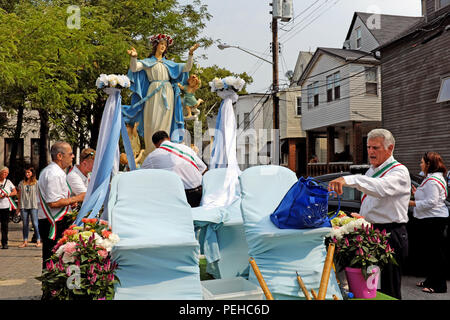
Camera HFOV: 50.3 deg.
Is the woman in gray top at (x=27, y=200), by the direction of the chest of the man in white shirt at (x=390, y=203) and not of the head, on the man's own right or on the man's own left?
on the man's own right

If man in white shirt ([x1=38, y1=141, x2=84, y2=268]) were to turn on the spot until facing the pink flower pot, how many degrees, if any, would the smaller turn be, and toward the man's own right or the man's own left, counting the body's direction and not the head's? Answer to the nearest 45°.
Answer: approximately 45° to the man's own right

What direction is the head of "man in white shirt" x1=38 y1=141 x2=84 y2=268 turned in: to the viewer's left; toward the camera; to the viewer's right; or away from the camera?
to the viewer's right

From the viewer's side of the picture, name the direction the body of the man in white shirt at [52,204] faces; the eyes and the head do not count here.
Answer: to the viewer's right

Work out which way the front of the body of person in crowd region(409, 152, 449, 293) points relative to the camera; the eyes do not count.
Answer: to the viewer's left

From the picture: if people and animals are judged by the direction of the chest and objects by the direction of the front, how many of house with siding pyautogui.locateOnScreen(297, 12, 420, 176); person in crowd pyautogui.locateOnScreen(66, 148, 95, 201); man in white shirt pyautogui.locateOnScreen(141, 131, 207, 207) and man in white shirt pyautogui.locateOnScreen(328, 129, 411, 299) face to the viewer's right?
1

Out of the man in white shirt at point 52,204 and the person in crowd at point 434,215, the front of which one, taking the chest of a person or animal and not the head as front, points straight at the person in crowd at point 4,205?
the person in crowd at point 434,215

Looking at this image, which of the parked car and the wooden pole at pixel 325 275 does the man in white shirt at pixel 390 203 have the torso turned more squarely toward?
the wooden pole

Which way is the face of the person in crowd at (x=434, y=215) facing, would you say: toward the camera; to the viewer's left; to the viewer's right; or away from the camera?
to the viewer's left

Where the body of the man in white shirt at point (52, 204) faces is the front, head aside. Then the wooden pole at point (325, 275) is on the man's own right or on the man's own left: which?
on the man's own right

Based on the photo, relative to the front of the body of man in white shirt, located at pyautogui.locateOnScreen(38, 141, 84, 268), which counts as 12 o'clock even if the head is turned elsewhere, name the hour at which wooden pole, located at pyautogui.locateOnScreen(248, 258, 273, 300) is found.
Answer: The wooden pole is roughly at 2 o'clock from the man in white shirt.

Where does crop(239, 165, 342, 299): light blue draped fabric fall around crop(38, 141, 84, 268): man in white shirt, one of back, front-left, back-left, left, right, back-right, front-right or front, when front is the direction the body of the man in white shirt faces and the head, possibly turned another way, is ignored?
front-right

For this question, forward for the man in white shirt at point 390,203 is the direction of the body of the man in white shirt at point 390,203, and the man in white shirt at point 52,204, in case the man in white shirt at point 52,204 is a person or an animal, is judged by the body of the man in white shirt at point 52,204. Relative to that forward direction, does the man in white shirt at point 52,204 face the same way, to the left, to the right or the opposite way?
the opposite way

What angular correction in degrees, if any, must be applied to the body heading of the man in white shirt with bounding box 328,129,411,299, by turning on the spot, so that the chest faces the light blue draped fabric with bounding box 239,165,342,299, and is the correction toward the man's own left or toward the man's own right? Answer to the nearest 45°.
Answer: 0° — they already face it

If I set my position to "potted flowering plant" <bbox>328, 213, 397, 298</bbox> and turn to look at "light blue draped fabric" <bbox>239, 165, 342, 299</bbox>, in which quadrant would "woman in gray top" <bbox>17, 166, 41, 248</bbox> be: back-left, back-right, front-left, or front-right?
front-right

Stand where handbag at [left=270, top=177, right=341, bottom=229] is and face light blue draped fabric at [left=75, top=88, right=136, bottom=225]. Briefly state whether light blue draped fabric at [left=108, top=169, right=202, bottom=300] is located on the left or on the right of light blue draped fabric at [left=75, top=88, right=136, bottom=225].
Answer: left
